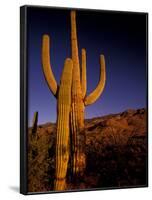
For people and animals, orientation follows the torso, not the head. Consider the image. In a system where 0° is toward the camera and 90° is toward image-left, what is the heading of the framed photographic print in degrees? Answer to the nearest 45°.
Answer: approximately 315°
